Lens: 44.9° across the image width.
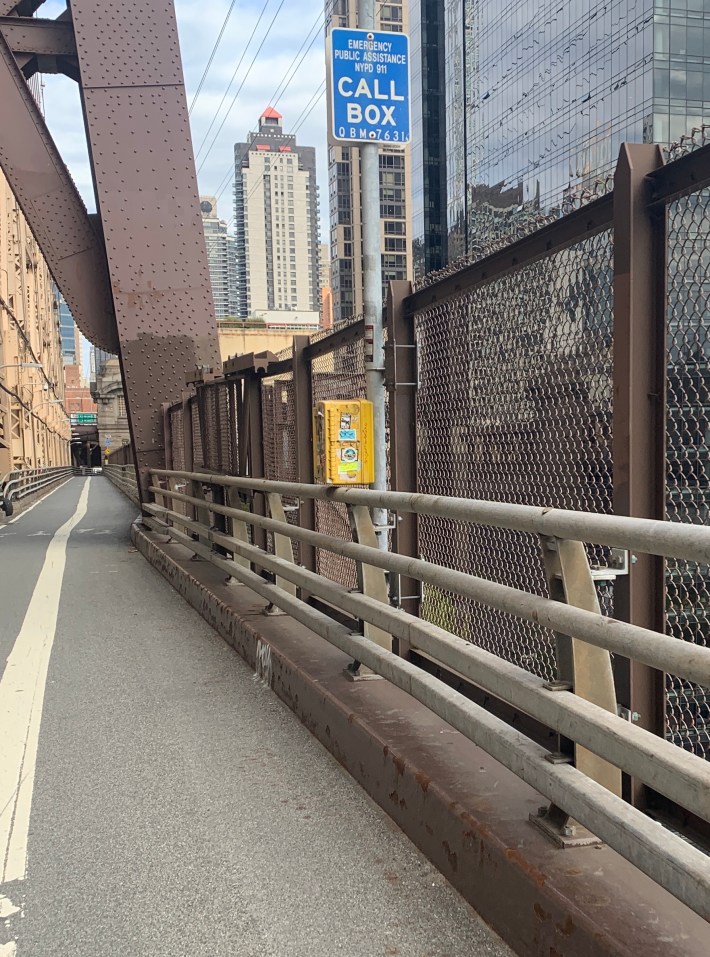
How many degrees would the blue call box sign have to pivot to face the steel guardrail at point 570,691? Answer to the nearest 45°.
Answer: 0° — it already faces it

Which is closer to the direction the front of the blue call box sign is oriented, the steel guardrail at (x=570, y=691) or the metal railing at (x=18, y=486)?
the steel guardrail

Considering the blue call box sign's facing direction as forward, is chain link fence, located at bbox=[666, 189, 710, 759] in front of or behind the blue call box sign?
in front

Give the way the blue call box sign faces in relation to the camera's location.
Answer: facing the viewer

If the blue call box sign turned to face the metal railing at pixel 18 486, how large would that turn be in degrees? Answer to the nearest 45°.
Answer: approximately 135° to its right
